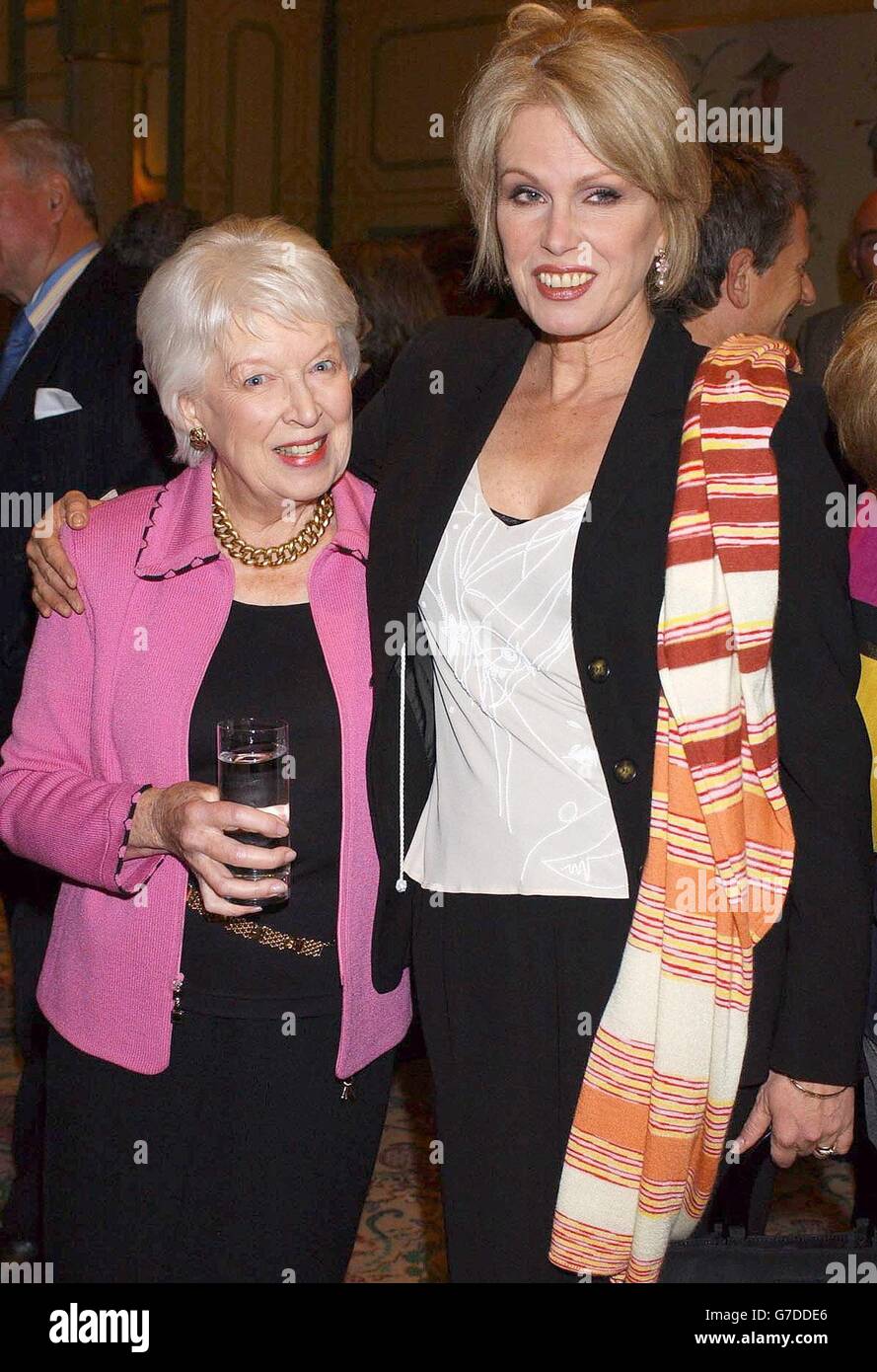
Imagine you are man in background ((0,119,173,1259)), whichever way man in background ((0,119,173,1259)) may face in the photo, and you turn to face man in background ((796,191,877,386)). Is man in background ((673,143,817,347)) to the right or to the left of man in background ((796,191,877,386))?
right

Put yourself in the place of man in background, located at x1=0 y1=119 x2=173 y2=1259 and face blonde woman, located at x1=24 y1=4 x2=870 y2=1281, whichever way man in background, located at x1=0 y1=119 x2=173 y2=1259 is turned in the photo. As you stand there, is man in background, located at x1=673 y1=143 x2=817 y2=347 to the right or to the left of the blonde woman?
left

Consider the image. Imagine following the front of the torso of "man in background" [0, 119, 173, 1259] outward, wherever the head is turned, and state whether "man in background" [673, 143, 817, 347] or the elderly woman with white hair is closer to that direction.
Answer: the elderly woman with white hair

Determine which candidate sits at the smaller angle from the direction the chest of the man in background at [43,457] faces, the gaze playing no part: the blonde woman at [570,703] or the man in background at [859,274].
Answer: the blonde woman

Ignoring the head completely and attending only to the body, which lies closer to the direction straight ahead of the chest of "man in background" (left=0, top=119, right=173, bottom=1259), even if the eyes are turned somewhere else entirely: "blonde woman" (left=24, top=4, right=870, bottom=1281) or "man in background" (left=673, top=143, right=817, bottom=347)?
the blonde woman

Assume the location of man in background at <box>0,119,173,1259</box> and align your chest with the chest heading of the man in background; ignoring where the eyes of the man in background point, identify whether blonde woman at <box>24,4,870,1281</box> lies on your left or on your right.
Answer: on your left

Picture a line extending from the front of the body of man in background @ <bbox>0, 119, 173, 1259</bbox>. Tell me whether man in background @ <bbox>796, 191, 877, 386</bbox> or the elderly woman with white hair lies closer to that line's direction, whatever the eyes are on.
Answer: the elderly woman with white hair

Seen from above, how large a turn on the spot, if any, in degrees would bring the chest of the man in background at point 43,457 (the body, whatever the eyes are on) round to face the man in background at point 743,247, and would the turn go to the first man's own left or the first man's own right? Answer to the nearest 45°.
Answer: approximately 90° to the first man's own left
